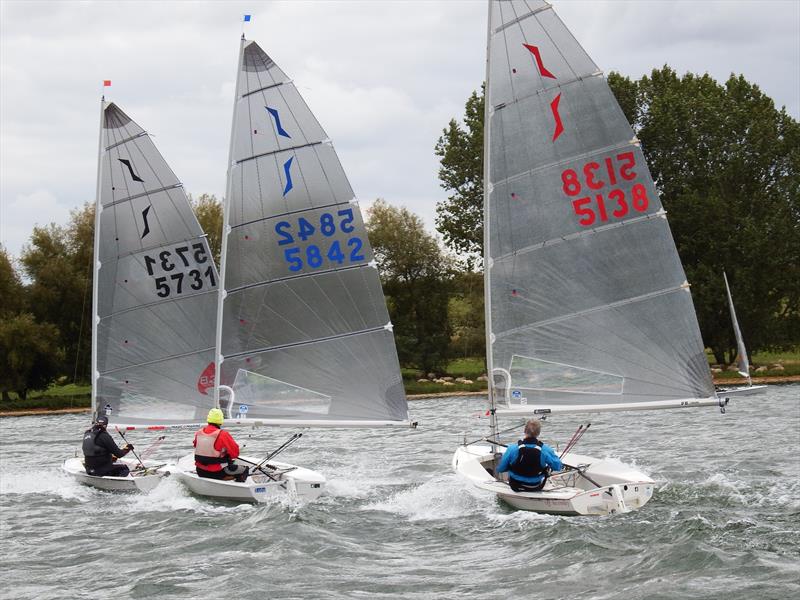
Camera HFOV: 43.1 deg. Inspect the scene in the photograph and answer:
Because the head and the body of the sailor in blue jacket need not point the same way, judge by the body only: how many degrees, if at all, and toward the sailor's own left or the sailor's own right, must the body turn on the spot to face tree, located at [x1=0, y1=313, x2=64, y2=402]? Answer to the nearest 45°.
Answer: approximately 45° to the sailor's own left

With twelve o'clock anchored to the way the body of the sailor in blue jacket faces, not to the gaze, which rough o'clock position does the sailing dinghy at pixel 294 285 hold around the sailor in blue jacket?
The sailing dinghy is roughly at 10 o'clock from the sailor in blue jacket.

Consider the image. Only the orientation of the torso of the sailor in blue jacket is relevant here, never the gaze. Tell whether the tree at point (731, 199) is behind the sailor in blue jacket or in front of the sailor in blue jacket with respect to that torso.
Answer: in front

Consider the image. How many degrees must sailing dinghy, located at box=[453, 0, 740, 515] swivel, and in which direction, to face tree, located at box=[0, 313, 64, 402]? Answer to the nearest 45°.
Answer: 0° — it already faces it

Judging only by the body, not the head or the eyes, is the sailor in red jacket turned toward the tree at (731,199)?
yes

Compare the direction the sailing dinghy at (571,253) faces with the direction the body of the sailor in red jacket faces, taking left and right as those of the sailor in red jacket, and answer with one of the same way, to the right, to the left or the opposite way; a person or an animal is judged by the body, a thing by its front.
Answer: to the left

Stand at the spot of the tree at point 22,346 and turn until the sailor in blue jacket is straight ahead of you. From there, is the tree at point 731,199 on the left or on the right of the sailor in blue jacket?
left

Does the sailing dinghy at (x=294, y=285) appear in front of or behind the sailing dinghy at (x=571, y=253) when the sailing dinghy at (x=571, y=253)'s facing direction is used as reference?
in front

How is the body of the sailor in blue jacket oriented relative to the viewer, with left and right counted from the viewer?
facing away from the viewer

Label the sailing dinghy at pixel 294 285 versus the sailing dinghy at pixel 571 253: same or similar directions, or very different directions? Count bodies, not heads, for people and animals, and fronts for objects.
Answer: same or similar directions

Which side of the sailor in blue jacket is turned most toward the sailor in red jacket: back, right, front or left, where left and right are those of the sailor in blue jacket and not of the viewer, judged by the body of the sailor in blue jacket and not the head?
left

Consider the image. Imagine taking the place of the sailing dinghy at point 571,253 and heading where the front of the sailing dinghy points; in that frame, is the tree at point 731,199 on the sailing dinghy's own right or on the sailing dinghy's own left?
on the sailing dinghy's own right

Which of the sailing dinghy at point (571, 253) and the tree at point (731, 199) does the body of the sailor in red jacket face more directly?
the tree

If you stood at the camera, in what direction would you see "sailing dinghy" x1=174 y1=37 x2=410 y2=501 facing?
facing away from the viewer and to the left of the viewer

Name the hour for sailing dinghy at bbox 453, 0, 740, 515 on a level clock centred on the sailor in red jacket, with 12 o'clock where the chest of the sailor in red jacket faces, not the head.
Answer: The sailing dinghy is roughly at 2 o'clock from the sailor in red jacket.

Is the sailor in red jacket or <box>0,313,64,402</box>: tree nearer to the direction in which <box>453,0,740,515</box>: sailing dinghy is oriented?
the tree

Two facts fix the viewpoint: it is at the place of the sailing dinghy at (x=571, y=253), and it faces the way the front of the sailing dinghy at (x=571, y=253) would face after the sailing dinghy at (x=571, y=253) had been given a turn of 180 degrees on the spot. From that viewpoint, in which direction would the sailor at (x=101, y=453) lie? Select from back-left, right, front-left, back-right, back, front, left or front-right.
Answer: back-right
